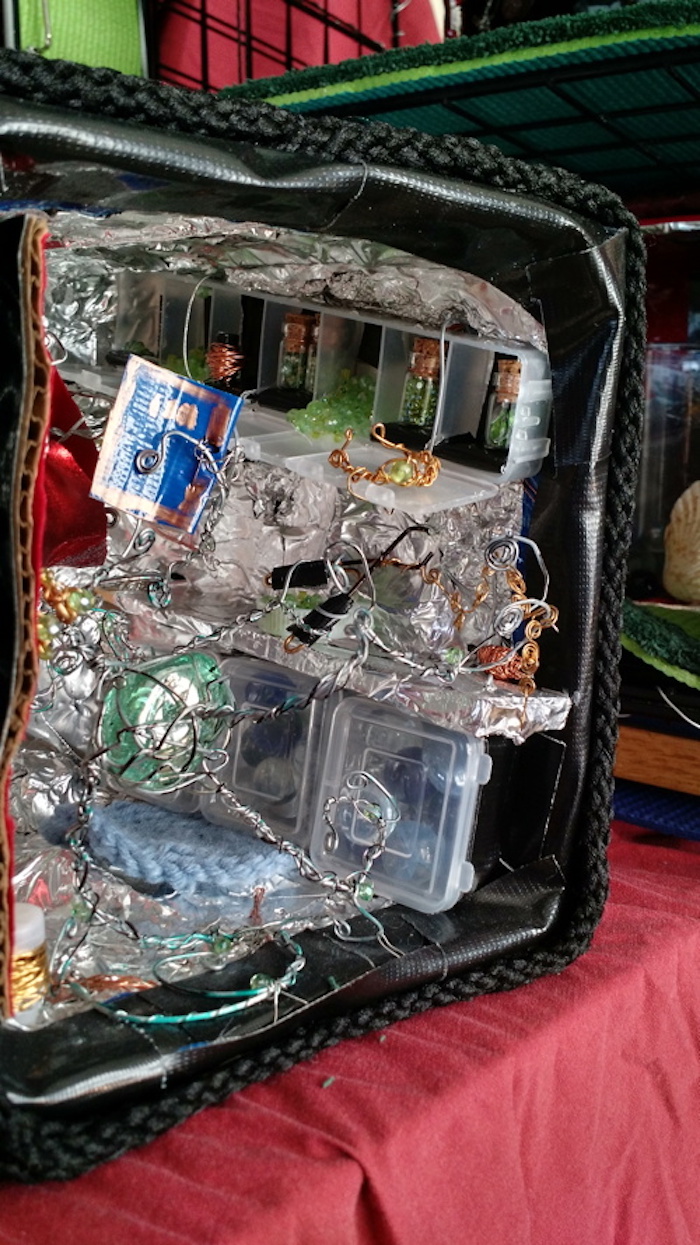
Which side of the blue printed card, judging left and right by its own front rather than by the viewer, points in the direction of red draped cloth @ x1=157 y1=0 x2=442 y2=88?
back

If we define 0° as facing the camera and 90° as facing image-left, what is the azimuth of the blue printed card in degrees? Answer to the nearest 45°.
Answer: approximately 0°
